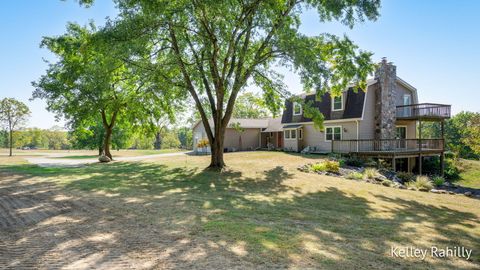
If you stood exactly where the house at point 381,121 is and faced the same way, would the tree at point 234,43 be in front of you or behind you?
in front

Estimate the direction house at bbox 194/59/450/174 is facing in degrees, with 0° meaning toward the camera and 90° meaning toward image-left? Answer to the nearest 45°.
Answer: approximately 45°

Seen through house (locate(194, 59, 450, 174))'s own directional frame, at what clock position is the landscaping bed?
The landscaping bed is roughly at 11 o'clock from the house.

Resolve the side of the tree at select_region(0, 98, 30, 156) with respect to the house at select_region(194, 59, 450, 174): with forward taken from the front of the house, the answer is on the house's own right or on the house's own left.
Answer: on the house's own right
